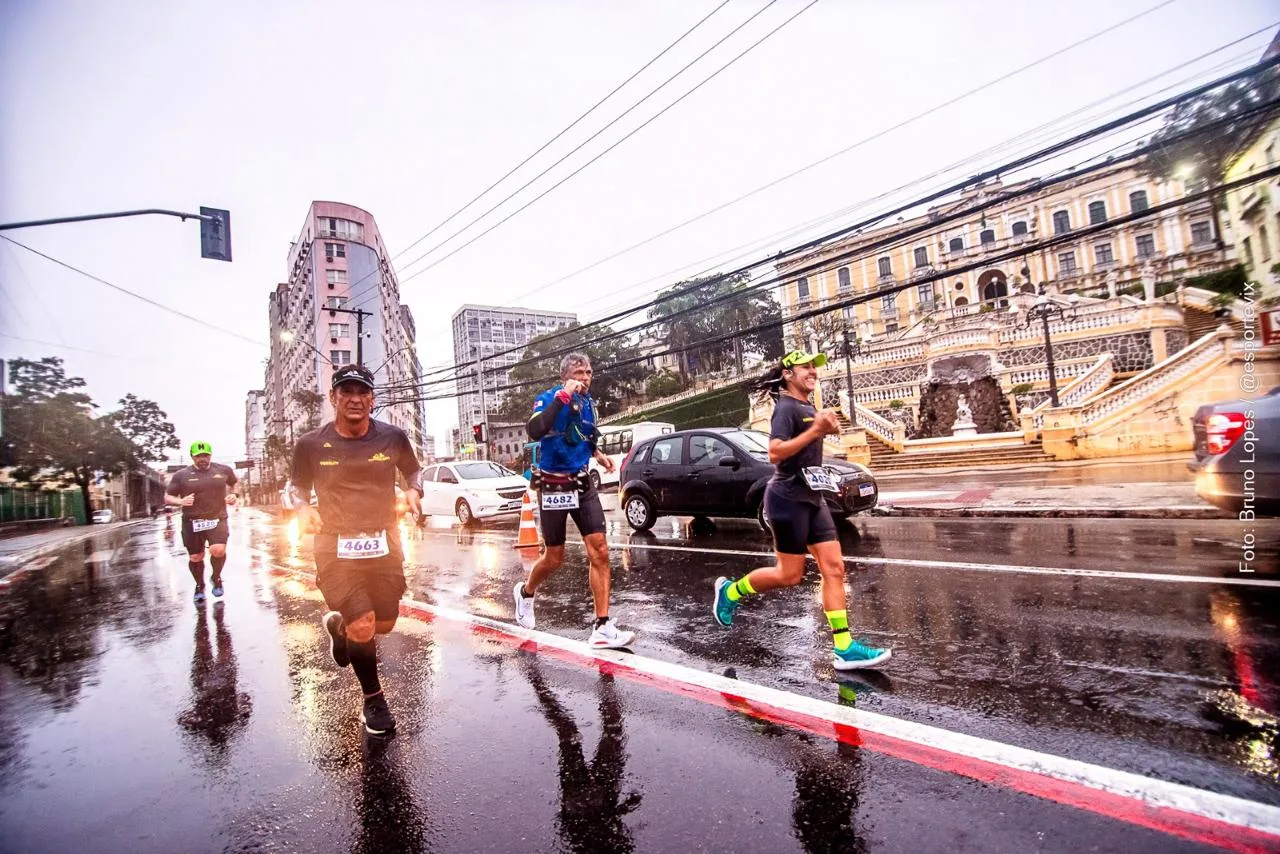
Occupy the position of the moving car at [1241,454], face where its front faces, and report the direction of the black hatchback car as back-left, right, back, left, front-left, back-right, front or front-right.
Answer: back-left

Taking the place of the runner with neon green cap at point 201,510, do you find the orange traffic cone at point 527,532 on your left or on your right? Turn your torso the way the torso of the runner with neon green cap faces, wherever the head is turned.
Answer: on your left

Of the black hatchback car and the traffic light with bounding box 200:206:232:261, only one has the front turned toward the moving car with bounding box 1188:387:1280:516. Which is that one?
the black hatchback car

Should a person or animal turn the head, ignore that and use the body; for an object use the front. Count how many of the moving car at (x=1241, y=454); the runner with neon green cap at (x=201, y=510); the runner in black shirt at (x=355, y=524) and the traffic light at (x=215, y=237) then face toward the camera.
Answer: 2
